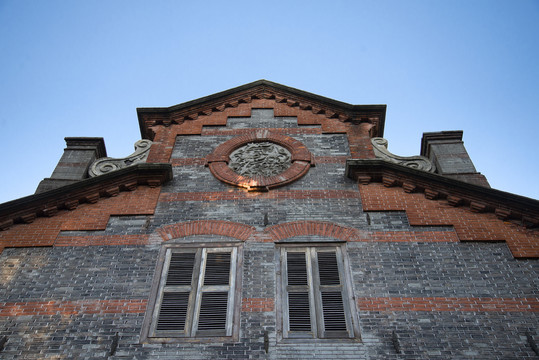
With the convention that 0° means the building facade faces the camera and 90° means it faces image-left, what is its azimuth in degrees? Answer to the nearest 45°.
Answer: approximately 0°
